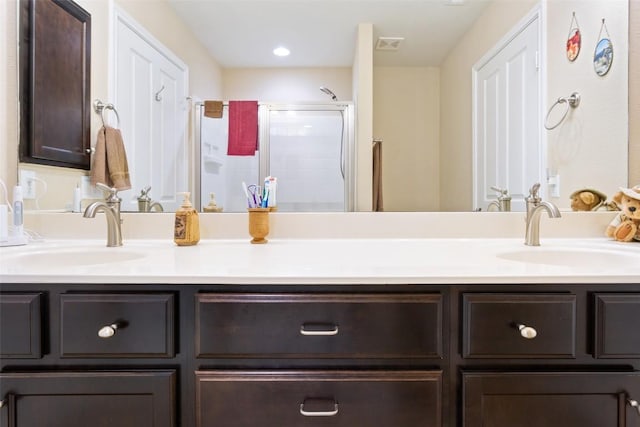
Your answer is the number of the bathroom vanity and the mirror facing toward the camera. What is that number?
2

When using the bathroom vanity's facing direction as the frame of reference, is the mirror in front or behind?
behind

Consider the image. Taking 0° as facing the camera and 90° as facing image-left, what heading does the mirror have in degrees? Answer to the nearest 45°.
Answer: approximately 0°
